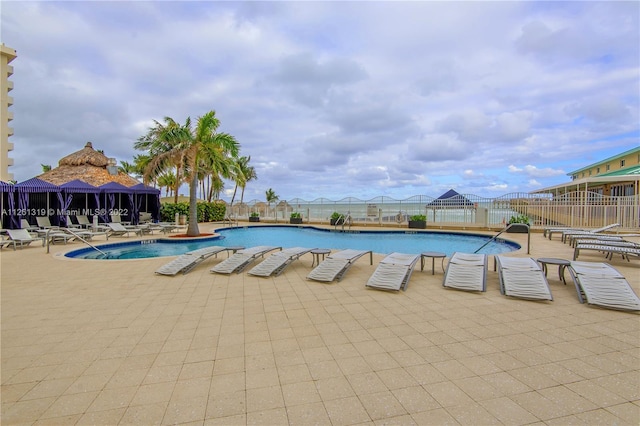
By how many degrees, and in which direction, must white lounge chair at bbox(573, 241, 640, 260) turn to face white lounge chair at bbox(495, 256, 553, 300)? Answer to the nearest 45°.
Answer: approximately 90° to its left

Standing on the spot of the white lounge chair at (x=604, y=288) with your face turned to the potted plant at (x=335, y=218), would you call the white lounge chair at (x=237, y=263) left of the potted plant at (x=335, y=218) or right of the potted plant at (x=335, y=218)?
left

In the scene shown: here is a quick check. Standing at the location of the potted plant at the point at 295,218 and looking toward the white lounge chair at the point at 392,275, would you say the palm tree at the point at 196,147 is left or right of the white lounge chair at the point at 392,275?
right

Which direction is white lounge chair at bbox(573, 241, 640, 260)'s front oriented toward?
to the viewer's left

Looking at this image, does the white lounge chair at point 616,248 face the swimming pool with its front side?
yes

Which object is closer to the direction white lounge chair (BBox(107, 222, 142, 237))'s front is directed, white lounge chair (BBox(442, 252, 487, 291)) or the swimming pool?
the swimming pool

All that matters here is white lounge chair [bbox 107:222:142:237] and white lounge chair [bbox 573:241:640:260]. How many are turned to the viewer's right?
1

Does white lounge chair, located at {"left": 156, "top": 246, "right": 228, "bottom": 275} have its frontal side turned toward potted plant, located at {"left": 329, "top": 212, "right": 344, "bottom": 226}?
yes

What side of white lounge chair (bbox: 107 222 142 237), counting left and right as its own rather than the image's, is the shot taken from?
right

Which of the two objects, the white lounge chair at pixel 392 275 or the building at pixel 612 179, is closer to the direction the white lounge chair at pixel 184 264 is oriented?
the building
